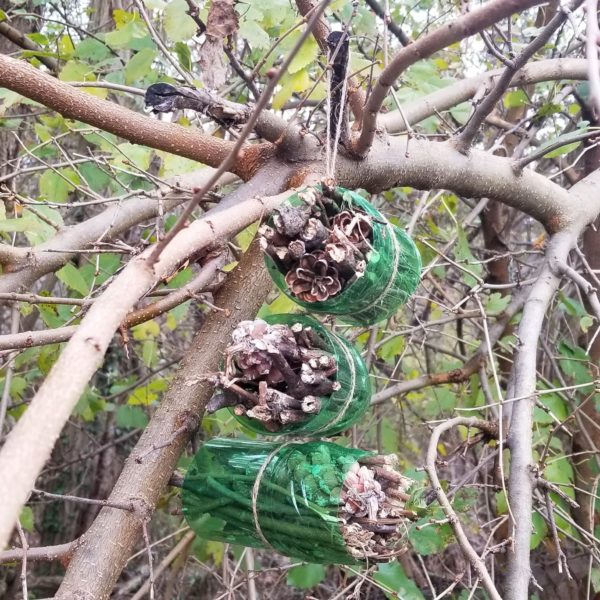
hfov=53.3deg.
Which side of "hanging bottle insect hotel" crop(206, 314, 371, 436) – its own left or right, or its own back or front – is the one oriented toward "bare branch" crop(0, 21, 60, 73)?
right

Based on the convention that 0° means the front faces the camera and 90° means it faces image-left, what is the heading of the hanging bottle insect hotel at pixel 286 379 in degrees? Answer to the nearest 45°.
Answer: approximately 45°

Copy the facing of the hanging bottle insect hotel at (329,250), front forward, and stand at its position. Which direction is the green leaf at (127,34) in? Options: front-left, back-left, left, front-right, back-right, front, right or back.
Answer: right
